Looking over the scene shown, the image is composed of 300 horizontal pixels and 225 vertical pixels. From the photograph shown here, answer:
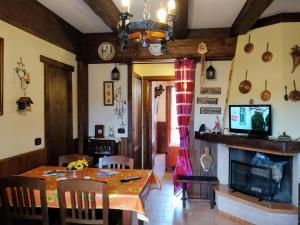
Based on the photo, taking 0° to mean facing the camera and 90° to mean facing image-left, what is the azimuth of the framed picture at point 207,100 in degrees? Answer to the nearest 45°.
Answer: approximately 0°

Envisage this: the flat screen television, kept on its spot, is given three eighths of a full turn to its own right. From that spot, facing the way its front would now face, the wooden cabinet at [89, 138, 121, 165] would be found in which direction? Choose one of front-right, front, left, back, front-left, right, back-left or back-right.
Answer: front-left

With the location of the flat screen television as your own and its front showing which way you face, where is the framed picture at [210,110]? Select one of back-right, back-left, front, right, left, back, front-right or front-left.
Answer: back-right

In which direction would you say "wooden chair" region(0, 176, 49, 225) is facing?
away from the camera

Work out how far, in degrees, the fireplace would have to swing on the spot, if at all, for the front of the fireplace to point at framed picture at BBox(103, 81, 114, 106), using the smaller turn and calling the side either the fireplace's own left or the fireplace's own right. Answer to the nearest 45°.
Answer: approximately 45° to the fireplace's own right

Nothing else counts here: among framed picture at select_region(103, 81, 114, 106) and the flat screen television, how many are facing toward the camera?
2

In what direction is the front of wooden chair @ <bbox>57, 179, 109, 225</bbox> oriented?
away from the camera

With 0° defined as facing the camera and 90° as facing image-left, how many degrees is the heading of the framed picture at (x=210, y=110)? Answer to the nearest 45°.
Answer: approximately 0°
